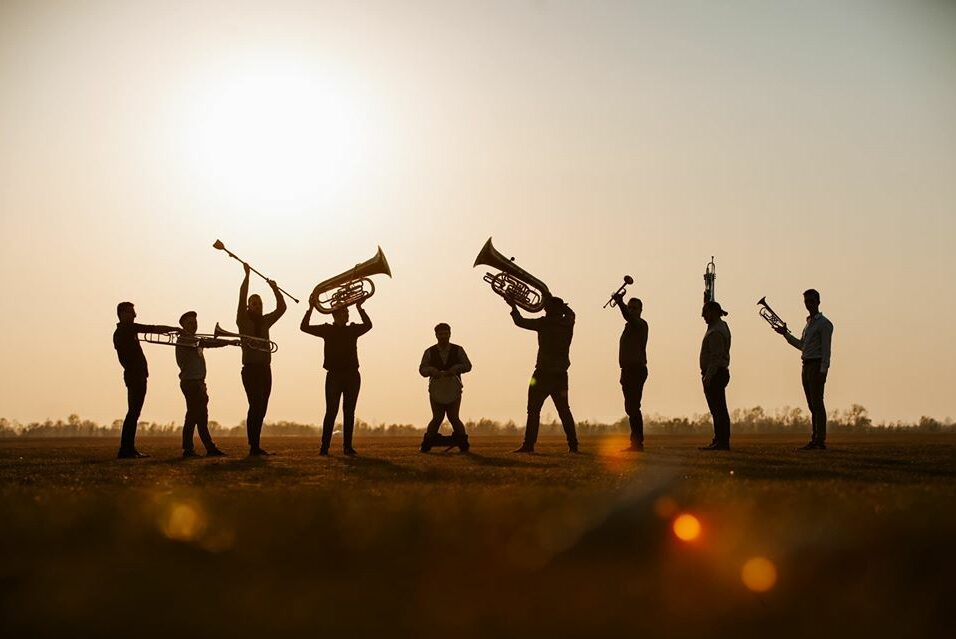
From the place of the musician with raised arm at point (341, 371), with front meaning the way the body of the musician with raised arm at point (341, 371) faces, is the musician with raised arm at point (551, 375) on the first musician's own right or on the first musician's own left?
on the first musician's own left

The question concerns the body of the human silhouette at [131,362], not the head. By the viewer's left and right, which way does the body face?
facing to the right of the viewer

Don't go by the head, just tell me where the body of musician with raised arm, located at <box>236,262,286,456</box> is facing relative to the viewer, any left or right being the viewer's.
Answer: facing the viewer and to the right of the viewer

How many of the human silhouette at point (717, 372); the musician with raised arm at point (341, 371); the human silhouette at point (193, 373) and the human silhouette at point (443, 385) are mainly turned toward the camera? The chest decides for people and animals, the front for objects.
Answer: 2

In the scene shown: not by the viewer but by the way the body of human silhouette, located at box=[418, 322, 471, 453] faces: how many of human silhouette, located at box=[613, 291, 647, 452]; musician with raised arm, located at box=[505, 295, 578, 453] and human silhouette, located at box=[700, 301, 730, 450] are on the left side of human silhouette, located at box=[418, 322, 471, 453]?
3

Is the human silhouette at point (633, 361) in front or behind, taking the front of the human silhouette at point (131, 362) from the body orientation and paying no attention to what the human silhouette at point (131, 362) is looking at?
in front

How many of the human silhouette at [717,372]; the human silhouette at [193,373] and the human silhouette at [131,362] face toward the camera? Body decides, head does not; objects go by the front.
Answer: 0

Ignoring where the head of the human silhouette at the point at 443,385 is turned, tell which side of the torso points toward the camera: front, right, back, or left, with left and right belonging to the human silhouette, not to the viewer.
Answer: front

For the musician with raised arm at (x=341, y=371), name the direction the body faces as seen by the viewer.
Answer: toward the camera

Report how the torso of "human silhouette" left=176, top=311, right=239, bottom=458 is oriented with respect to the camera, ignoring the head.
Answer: to the viewer's right

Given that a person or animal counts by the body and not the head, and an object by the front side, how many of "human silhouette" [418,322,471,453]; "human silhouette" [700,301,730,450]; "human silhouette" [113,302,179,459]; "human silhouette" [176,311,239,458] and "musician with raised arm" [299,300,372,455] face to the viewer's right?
2

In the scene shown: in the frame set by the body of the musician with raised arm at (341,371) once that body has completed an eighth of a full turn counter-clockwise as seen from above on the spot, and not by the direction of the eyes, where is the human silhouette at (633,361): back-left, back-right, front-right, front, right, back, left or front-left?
front-left

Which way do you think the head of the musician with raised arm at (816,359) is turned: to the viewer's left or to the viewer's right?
to the viewer's left

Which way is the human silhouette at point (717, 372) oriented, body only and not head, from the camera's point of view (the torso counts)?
to the viewer's left
